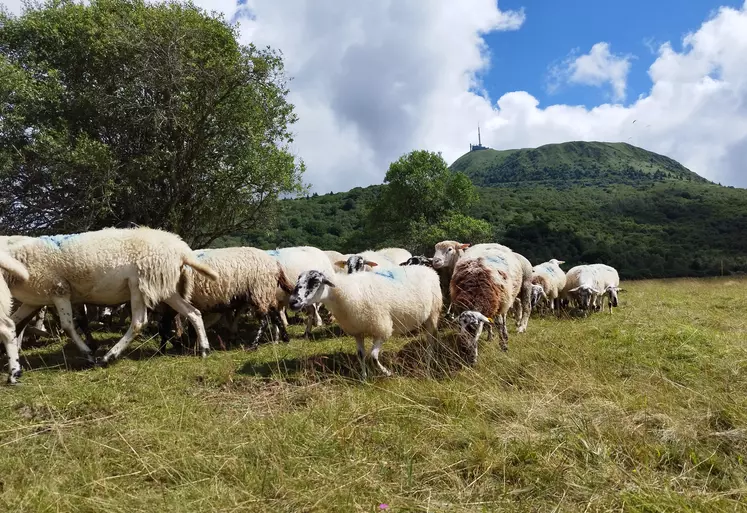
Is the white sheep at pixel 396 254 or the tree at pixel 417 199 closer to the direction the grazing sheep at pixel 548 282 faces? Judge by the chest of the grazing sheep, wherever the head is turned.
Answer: the white sheep

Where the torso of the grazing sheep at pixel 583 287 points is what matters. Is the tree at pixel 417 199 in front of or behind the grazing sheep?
behind

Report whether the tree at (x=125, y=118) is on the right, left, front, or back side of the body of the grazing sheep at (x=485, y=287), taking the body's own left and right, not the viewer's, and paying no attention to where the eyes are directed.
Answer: right

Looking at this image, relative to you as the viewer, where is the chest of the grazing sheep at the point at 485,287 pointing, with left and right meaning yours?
facing the viewer and to the left of the viewer

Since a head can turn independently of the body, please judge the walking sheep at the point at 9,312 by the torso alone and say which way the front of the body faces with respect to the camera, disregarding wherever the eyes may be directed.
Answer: to the viewer's left

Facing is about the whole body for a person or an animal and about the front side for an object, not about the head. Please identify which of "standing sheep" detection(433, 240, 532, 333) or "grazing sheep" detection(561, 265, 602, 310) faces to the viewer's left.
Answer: "standing sheep" detection(433, 240, 532, 333)

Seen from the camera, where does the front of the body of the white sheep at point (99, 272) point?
to the viewer's left

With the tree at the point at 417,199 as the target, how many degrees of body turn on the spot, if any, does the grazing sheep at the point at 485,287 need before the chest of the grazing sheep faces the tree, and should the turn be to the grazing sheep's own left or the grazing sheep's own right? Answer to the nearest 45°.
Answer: approximately 135° to the grazing sheep's own right

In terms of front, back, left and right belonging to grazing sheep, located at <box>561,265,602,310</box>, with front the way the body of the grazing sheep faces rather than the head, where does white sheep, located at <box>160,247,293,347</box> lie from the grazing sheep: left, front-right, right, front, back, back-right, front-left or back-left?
front-right

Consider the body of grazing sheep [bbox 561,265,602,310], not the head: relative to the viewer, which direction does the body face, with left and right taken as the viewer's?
facing the viewer

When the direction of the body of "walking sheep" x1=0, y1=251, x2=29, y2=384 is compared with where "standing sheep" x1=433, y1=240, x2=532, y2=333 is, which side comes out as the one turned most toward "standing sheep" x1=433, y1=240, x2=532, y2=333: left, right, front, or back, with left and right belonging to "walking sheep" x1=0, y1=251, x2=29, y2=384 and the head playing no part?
back
